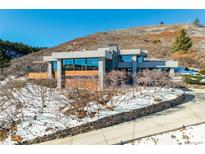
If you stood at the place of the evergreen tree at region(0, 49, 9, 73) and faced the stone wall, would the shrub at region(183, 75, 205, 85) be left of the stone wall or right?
left

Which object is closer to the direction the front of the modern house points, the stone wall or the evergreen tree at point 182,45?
the stone wall

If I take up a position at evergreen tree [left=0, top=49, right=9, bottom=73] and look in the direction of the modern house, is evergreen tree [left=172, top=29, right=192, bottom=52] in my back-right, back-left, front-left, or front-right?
front-left

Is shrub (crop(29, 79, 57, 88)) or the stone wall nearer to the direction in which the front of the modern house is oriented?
the stone wall

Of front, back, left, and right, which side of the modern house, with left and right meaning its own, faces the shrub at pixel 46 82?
right

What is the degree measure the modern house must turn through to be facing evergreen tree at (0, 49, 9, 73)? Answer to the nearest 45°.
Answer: approximately 135° to its right

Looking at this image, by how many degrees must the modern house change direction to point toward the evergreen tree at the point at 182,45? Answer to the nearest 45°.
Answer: approximately 135° to its left

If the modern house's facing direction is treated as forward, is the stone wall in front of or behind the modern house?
in front

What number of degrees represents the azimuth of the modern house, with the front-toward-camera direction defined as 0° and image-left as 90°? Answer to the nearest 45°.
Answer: approximately 0°

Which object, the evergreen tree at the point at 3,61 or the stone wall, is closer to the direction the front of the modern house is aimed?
the stone wall

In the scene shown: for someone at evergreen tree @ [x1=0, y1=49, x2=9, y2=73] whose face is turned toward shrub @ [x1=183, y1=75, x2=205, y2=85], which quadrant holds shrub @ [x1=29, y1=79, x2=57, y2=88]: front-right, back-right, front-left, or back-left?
front-right

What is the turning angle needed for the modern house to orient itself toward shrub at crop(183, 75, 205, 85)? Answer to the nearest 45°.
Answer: approximately 90° to its left
